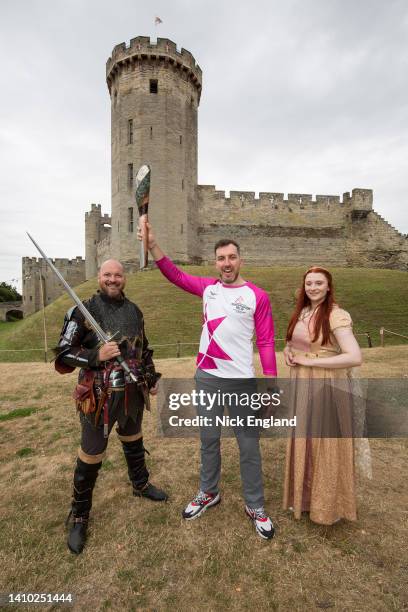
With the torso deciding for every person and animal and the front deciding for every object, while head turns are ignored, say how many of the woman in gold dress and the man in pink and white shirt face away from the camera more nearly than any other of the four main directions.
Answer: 0

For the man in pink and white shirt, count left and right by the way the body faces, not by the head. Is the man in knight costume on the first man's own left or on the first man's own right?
on the first man's own right

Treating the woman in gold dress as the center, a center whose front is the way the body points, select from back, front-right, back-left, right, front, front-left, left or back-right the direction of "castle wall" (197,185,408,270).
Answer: back-right

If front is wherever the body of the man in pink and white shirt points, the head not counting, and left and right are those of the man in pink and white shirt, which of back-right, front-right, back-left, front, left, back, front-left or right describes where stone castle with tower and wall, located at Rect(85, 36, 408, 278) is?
back

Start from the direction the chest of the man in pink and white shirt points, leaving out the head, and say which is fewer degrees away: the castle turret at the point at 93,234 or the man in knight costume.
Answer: the man in knight costume

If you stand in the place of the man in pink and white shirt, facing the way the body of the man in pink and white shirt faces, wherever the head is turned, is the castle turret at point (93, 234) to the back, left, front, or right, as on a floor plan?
back

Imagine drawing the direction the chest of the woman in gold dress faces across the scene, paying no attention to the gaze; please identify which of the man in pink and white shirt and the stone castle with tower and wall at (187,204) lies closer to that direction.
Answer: the man in pink and white shirt

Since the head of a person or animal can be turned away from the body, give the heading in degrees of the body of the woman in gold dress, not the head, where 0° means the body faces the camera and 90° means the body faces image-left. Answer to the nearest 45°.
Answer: approximately 45°

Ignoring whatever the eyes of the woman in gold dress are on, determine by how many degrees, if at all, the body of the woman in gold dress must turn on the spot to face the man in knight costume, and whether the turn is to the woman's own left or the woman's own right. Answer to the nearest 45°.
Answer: approximately 45° to the woman's own right

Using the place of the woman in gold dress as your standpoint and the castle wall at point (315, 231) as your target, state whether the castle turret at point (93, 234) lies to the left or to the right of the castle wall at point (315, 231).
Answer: left

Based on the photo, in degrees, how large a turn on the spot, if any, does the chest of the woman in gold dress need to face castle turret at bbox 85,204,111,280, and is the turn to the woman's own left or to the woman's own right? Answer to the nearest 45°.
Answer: approximately 90° to the woman's own right

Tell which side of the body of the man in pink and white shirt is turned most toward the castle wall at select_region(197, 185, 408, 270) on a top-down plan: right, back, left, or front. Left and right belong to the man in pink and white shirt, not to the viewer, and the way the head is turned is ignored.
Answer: back

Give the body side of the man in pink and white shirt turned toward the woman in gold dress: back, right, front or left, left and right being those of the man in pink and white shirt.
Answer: left

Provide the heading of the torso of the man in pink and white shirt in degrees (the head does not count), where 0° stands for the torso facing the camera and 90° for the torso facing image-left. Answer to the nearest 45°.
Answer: approximately 0°
